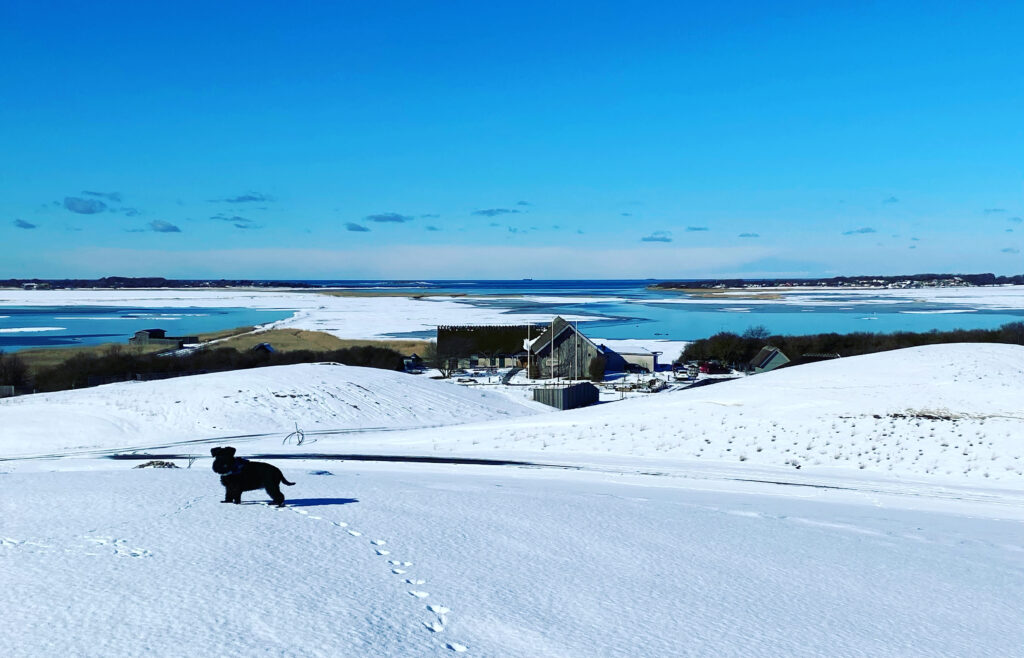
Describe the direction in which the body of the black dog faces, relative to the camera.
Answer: to the viewer's left
